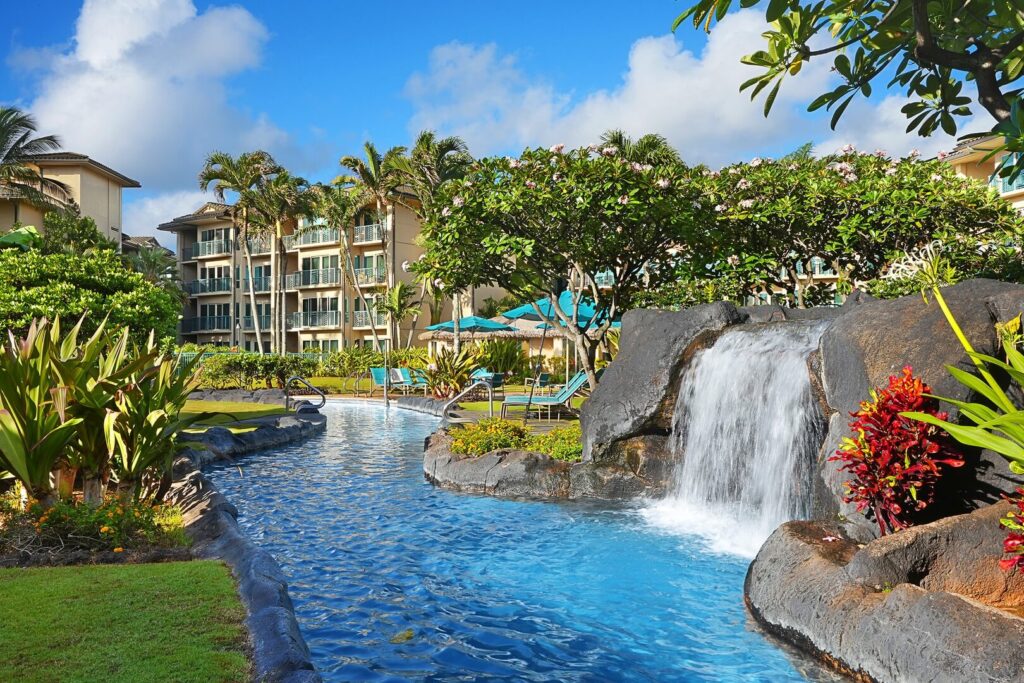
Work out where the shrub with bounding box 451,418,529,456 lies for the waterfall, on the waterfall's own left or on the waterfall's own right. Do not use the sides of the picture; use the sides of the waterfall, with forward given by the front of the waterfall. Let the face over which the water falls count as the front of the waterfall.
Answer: on the waterfall's own right

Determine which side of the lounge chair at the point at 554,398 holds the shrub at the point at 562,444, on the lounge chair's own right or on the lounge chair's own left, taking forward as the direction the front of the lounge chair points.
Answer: on the lounge chair's own left

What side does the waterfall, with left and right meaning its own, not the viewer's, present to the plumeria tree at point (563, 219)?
right

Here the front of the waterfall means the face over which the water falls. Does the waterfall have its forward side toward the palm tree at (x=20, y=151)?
no

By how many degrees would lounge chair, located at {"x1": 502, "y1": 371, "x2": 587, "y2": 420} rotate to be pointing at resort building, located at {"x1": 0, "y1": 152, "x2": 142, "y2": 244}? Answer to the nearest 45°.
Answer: approximately 45° to its right

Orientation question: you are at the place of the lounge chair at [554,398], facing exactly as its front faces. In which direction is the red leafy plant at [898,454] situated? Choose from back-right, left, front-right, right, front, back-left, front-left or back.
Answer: left

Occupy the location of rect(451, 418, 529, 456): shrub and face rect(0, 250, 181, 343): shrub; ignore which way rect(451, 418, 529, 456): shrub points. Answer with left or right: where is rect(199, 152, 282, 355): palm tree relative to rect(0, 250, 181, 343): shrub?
right

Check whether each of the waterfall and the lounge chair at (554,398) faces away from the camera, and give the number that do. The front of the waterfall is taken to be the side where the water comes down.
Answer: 0

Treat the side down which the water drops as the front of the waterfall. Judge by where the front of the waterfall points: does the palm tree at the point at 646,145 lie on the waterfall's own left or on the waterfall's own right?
on the waterfall's own right

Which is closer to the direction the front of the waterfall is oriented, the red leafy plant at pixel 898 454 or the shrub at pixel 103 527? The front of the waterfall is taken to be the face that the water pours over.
the shrub

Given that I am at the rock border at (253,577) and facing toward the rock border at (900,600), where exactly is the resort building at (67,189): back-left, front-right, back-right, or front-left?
back-left

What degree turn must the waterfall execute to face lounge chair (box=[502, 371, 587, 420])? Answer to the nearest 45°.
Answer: approximately 90° to its right

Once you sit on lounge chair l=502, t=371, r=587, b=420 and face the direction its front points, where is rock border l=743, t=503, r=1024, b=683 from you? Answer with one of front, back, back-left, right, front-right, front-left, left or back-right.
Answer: left

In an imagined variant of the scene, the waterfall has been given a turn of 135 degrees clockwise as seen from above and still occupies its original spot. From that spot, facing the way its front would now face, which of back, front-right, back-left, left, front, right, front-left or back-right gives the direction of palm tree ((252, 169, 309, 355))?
front-left

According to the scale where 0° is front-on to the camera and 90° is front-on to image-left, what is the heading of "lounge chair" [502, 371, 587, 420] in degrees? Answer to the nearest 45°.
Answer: approximately 90°

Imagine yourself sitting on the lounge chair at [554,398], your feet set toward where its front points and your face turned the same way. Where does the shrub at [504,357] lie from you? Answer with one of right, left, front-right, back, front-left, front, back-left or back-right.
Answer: right

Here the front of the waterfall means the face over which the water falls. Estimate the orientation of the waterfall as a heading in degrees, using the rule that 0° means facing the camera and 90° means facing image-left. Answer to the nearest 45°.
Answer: approximately 45°
